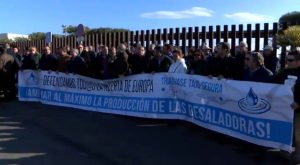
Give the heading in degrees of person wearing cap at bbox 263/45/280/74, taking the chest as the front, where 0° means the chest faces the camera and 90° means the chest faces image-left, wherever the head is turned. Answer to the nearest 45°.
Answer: approximately 45°

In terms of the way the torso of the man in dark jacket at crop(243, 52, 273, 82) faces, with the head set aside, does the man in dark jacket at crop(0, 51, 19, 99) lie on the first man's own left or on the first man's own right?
on the first man's own right

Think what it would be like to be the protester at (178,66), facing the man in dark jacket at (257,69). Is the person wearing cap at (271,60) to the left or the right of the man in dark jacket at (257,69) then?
left

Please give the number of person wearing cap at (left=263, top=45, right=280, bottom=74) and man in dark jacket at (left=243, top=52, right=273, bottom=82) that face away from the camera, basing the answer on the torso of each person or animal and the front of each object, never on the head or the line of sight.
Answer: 0

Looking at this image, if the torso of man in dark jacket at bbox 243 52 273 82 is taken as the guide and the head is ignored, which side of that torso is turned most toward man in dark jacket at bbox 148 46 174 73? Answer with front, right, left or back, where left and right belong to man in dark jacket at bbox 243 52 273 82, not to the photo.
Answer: right

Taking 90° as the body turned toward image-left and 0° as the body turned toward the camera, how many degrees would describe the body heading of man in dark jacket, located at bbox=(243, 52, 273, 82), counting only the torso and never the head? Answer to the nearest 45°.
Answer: approximately 45°
